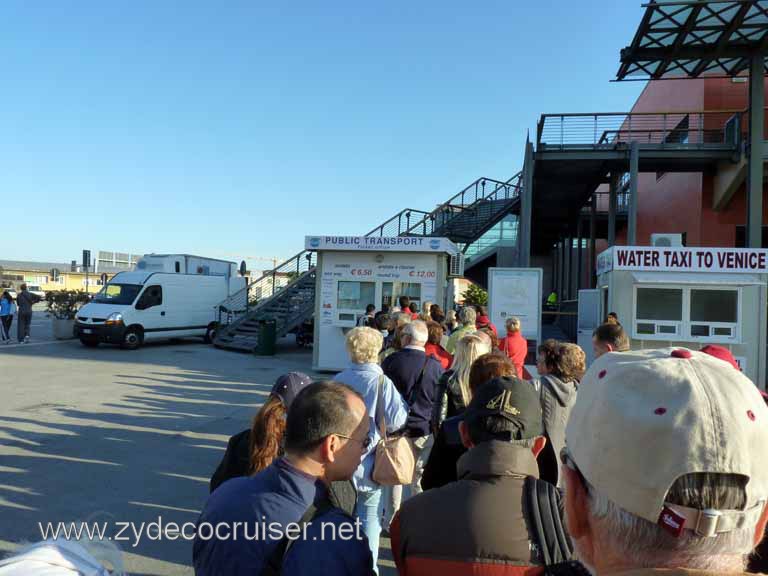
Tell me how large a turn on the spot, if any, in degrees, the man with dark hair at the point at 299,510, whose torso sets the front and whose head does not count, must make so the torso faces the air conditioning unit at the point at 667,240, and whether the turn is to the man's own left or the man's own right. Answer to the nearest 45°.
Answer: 0° — they already face it

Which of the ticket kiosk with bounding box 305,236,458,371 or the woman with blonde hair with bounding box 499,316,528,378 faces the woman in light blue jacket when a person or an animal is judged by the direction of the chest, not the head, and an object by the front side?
the ticket kiosk

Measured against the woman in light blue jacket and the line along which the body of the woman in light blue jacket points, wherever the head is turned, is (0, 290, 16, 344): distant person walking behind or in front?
in front

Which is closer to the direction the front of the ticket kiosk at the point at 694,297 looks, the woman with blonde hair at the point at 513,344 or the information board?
the woman with blonde hair

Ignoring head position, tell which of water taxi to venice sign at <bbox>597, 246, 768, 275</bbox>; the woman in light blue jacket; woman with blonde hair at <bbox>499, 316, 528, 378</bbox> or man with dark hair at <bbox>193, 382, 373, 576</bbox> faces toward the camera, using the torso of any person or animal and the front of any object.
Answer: the water taxi to venice sign

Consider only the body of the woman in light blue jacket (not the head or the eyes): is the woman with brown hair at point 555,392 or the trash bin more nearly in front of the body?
the trash bin

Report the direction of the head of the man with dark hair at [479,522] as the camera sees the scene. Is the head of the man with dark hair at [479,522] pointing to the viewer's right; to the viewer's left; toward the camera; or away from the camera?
away from the camera

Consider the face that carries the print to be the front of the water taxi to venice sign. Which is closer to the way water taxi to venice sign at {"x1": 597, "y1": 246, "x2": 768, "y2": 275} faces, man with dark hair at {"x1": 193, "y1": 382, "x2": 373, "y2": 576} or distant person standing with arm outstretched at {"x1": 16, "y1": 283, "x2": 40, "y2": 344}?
the man with dark hair

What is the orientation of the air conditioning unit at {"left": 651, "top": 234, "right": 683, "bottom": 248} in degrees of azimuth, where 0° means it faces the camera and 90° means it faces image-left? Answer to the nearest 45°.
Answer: approximately 0°

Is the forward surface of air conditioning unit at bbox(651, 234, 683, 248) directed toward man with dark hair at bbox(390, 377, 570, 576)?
yes

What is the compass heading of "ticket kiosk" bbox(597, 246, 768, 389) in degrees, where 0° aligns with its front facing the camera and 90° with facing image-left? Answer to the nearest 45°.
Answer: approximately 0°

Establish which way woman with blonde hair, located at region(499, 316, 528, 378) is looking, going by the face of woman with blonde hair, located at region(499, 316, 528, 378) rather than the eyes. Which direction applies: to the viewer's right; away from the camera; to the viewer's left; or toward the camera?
away from the camera
